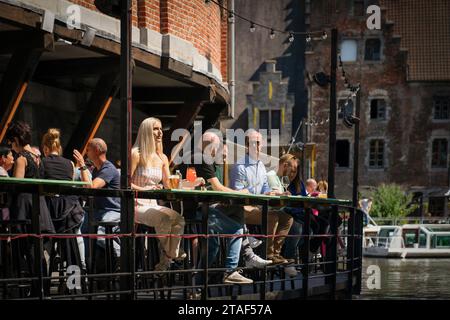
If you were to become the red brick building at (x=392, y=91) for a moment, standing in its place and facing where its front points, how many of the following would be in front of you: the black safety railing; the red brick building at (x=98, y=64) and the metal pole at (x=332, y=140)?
3

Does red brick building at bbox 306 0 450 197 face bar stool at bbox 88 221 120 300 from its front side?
yes

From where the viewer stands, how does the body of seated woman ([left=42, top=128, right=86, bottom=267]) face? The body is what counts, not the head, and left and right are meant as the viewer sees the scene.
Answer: facing away from the viewer and to the right of the viewer

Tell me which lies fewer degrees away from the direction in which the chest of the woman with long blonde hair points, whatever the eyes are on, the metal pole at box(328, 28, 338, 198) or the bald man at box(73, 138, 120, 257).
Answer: the metal pole

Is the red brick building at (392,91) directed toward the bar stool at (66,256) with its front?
yes
